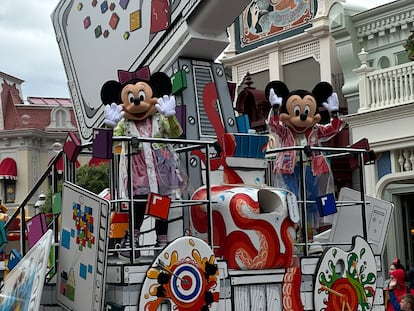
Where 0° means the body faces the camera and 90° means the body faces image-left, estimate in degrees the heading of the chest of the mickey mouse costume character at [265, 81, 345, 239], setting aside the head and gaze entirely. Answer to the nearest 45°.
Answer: approximately 0°

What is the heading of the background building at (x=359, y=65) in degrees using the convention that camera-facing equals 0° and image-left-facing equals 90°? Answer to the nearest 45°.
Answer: approximately 45°

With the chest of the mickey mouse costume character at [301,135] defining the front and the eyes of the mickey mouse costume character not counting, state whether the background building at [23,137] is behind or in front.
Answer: behind

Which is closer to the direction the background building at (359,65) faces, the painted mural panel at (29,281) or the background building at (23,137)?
the painted mural panel

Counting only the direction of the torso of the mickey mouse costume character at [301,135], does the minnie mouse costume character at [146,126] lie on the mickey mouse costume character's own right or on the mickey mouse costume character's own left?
on the mickey mouse costume character's own right

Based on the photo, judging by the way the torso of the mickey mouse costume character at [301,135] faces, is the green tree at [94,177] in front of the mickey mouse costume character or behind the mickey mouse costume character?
behind

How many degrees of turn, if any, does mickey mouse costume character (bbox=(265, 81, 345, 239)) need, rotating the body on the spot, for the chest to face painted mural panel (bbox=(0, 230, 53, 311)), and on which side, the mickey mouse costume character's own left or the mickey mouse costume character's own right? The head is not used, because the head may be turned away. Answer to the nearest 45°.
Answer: approximately 45° to the mickey mouse costume character's own right

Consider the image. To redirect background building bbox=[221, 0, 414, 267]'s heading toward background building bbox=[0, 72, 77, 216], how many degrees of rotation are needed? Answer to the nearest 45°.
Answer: approximately 90° to its right

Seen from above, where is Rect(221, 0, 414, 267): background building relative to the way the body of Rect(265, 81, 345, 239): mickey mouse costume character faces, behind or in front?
behind
